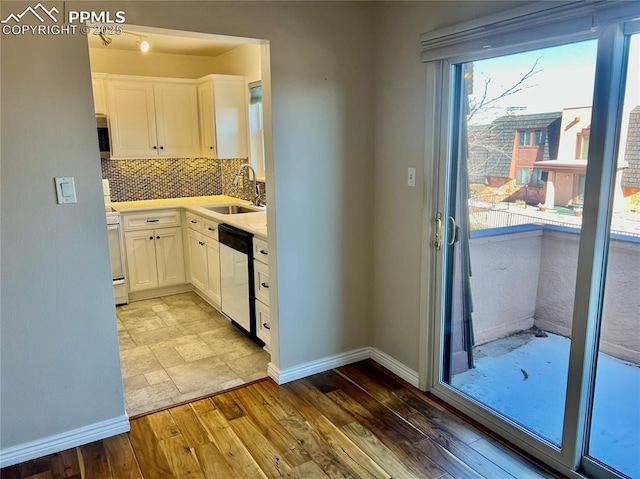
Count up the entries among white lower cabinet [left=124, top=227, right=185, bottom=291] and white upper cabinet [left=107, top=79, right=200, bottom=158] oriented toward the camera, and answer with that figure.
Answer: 2

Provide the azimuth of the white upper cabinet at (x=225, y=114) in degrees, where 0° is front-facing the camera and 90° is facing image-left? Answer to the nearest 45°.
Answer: approximately 45°

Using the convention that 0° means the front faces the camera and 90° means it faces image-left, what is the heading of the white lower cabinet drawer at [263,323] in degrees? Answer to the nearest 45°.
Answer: approximately 45°

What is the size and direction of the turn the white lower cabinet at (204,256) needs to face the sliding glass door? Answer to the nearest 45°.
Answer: approximately 90° to its left

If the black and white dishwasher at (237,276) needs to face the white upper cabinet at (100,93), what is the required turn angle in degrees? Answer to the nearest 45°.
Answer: approximately 90° to its right

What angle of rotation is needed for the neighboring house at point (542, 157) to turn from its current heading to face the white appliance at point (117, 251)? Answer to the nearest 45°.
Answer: approximately 45° to its right

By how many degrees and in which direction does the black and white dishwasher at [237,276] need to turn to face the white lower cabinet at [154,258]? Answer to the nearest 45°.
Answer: approximately 90° to its right

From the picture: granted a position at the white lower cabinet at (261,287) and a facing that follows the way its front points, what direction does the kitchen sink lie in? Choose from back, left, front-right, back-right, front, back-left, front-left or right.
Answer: back-right

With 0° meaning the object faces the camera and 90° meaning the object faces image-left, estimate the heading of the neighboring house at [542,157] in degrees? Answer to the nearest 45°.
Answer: approximately 45°

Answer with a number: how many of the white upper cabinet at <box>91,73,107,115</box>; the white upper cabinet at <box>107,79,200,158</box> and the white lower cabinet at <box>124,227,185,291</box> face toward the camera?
3

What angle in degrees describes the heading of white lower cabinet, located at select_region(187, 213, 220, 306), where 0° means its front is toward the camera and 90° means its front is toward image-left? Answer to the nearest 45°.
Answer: approximately 45°
